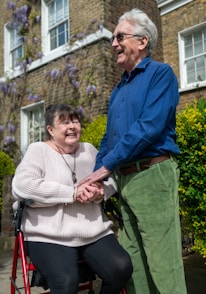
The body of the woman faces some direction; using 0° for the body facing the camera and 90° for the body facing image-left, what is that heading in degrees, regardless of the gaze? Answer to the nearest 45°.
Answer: approximately 315°

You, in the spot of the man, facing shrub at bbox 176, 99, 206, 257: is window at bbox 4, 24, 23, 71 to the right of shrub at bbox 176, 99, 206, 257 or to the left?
left

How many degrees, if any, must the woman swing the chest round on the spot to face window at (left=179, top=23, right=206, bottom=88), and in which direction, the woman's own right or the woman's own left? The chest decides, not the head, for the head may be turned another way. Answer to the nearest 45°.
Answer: approximately 90° to the woman's own left

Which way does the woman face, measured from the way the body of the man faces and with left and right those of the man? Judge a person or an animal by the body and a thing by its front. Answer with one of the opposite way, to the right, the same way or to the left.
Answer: to the left

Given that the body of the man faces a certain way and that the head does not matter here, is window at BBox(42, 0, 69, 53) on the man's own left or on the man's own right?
on the man's own right

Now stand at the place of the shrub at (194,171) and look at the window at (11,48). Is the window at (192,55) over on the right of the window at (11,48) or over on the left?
right

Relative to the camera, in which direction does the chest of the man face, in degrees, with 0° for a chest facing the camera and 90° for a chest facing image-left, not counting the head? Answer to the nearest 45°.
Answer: approximately 45°

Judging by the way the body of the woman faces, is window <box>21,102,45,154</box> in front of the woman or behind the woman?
behind

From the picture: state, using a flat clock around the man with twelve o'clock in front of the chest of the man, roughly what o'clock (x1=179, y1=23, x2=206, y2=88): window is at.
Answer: The window is roughly at 5 o'clock from the man.

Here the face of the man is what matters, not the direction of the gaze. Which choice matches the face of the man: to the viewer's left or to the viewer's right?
to the viewer's left

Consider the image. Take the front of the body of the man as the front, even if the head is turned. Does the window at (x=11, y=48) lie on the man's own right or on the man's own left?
on the man's own right
